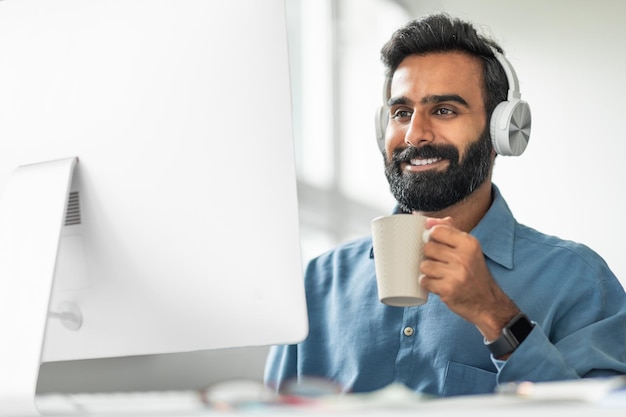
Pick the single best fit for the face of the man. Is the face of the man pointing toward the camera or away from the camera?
toward the camera

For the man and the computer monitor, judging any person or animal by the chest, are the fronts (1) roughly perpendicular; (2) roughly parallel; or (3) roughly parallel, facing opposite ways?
roughly parallel, facing opposite ways

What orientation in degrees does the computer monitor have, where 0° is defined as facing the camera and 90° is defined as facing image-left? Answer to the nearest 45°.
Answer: approximately 225°

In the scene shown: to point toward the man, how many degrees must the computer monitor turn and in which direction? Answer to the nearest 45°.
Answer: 0° — it already faces them

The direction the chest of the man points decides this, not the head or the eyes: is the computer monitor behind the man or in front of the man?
in front

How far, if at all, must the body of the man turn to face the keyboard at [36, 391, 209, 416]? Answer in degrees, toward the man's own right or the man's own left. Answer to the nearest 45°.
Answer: approximately 45° to the man's own left

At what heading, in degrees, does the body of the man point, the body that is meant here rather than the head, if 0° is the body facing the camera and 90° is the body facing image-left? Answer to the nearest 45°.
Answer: approximately 45°
